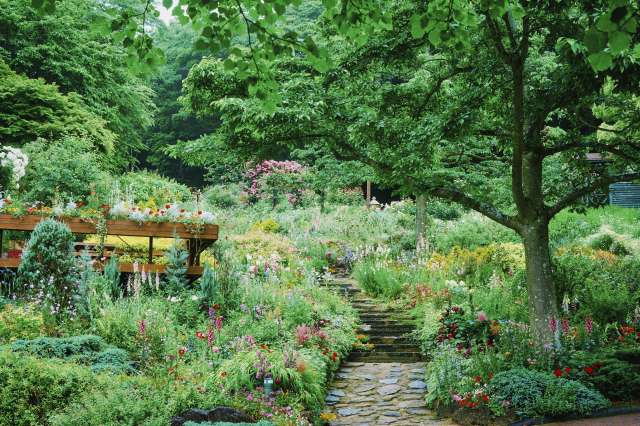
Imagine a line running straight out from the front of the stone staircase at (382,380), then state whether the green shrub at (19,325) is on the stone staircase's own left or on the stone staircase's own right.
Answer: on the stone staircase's own right

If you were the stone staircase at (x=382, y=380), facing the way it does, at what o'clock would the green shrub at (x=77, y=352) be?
The green shrub is roughly at 2 o'clock from the stone staircase.

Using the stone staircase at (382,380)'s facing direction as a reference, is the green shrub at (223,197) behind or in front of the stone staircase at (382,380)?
behind

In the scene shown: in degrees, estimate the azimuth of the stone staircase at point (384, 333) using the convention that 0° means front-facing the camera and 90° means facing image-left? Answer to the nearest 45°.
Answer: approximately 0°

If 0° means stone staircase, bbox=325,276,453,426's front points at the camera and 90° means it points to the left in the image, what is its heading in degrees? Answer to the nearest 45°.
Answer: approximately 0°

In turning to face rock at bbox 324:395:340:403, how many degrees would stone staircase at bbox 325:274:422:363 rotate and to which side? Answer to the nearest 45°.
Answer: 0° — it already faces it

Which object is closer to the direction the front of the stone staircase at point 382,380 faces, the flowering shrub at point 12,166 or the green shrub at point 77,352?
the green shrub

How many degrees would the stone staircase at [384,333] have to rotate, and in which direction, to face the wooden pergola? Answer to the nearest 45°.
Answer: approximately 90° to its right

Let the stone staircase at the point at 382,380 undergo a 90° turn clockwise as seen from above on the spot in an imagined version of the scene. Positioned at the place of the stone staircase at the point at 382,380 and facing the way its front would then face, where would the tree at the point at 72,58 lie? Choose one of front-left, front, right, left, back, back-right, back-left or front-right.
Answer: front-right
